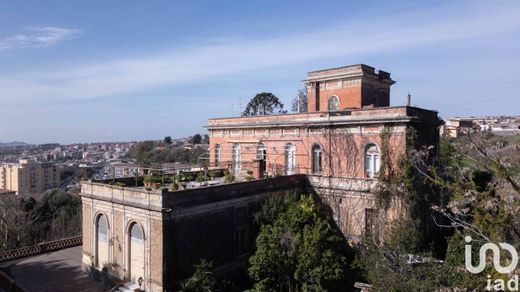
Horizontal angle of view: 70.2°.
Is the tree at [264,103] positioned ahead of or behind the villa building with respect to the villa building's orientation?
behind

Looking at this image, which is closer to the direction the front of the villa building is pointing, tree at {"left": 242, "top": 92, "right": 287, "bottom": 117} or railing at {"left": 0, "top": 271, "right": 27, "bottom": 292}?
the railing

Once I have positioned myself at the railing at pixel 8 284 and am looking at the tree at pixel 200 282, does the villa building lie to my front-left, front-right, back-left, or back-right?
front-left

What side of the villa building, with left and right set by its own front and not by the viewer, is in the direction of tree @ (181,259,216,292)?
front

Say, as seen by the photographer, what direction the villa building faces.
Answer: facing the viewer and to the left of the viewer

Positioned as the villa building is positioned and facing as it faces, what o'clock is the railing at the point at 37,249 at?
The railing is roughly at 2 o'clock from the villa building.

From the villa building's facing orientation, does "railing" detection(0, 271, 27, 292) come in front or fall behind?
in front
